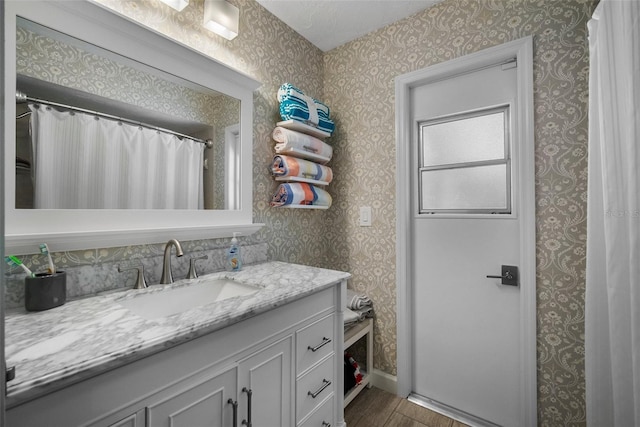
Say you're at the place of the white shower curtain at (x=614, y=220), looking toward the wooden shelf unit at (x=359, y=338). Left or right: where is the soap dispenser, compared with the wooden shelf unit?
left

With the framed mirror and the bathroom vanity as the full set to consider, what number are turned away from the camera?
0

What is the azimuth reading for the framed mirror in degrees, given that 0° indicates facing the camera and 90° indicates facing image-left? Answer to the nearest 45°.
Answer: approximately 315°

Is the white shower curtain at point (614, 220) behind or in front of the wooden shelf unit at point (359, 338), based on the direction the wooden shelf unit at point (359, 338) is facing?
in front

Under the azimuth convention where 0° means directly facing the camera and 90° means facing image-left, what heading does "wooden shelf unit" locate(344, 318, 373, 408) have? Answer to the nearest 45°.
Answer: approximately 315°

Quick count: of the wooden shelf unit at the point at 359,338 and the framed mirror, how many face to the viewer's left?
0

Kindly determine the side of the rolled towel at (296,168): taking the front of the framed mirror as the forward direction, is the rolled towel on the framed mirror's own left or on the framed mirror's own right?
on the framed mirror's own left

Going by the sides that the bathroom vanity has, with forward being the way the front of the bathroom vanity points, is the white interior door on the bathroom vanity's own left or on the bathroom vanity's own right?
on the bathroom vanity's own left

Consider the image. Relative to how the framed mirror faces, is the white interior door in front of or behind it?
in front

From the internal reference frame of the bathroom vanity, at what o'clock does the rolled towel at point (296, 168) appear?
The rolled towel is roughly at 9 o'clock from the bathroom vanity.

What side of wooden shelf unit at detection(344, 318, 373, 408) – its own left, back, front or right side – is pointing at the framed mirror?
right

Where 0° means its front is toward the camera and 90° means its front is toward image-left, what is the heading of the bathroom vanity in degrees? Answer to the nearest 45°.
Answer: approximately 315°
